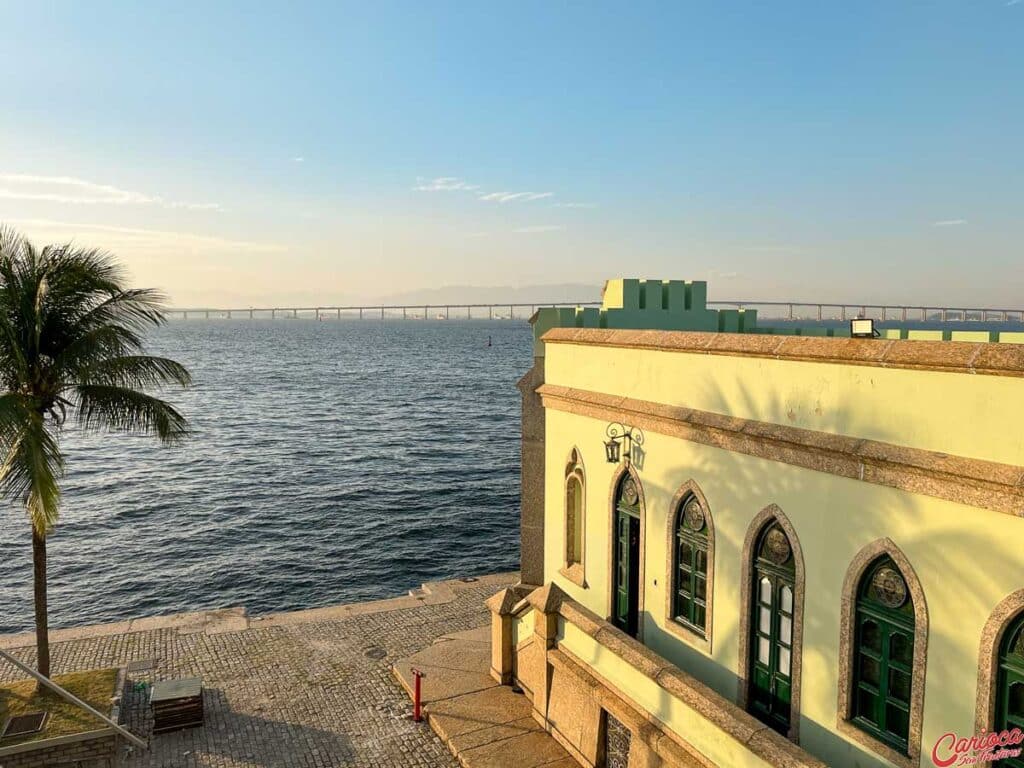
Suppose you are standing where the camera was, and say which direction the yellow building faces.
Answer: facing the viewer and to the left of the viewer

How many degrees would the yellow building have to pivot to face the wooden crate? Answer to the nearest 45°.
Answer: approximately 45° to its right

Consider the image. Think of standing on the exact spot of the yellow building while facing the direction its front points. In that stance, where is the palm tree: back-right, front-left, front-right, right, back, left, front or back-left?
front-right
